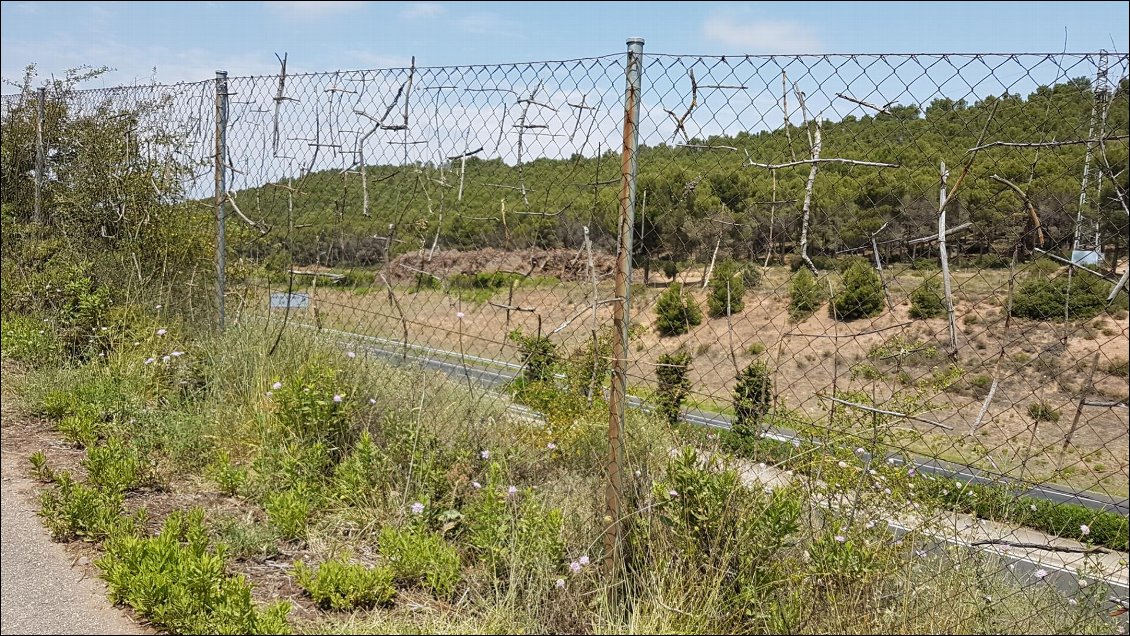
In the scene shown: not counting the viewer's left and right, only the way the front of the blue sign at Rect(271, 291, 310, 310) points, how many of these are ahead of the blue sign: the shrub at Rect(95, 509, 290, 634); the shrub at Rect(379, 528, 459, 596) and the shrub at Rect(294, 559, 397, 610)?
3

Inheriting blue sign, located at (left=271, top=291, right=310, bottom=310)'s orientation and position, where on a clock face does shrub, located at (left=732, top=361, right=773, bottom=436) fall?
The shrub is roughly at 11 o'clock from the blue sign.

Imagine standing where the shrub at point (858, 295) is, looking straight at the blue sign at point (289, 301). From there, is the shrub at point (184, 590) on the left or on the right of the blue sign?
left

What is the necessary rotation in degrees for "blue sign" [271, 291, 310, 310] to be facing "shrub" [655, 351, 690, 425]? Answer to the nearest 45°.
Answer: approximately 45° to its left

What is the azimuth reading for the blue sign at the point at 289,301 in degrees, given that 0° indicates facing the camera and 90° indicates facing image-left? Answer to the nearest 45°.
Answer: approximately 0°

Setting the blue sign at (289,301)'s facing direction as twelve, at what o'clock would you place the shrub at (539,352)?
The shrub is roughly at 11 o'clock from the blue sign.
